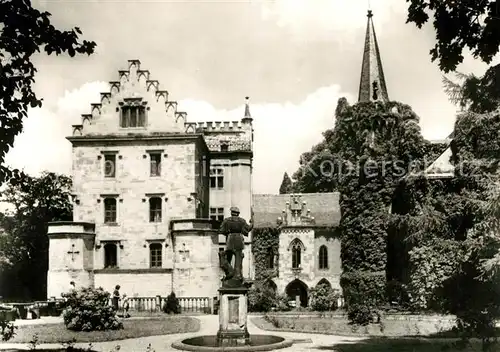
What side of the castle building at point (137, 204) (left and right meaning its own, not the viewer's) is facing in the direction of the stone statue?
front

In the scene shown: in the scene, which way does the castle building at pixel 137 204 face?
toward the camera

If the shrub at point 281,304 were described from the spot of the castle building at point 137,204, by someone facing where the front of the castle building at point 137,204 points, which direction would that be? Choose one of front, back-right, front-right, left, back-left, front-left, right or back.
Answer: left

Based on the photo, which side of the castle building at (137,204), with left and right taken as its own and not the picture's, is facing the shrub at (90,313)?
front

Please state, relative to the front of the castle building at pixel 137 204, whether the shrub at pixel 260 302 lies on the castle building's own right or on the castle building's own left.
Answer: on the castle building's own left

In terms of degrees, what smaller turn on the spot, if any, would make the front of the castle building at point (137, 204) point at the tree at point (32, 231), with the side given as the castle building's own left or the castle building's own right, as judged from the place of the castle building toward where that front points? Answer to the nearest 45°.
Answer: approximately 135° to the castle building's own right

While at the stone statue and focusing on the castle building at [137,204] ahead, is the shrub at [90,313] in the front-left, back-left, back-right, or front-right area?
front-left
